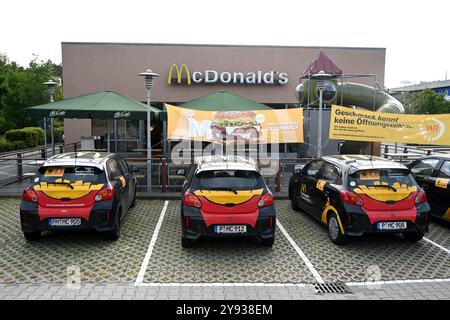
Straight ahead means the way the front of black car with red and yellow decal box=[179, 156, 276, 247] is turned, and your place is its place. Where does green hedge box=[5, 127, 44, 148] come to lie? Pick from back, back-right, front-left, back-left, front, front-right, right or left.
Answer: front-left

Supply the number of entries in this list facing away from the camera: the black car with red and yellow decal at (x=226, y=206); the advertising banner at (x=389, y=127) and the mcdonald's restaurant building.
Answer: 1

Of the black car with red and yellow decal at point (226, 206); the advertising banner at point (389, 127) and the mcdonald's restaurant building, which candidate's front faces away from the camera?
the black car with red and yellow decal

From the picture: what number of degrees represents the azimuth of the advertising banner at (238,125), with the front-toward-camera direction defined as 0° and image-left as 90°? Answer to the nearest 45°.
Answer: approximately 0°

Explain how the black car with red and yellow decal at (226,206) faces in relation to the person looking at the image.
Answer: facing away from the viewer

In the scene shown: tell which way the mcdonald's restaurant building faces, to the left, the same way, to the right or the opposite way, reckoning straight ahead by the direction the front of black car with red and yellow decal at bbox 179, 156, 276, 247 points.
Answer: the opposite way

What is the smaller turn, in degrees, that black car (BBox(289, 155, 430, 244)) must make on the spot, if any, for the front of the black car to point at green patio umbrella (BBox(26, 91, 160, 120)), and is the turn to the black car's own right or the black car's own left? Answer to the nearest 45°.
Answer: approximately 45° to the black car's own left

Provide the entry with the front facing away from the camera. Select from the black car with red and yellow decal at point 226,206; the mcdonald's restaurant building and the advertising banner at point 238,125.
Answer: the black car with red and yellow decal
